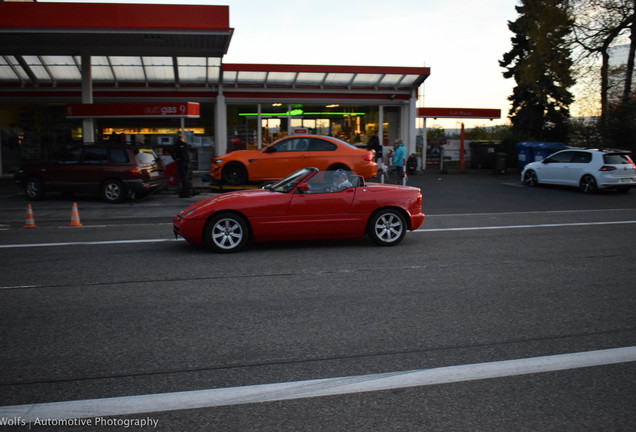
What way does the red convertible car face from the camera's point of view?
to the viewer's left

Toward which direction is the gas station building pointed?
toward the camera

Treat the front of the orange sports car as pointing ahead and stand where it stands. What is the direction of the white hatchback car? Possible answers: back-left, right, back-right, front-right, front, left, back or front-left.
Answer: back

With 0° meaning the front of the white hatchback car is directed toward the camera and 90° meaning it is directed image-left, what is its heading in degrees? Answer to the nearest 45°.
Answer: approximately 135°

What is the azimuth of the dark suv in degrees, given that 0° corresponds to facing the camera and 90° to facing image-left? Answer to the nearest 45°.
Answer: approximately 135°

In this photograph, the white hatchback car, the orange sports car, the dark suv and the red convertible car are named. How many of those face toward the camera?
0

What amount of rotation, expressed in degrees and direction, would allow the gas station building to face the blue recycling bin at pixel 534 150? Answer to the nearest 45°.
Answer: approximately 90° to its left

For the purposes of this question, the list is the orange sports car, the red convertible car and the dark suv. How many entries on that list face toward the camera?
0

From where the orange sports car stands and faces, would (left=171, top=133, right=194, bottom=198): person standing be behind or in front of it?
in front
